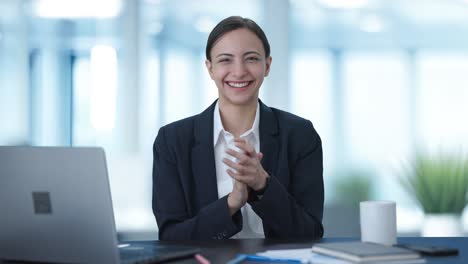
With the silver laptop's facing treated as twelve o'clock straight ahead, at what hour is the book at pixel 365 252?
The book is roughly at 2 o'clock from the silver laptop.

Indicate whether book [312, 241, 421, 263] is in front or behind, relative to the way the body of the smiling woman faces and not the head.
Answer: in front

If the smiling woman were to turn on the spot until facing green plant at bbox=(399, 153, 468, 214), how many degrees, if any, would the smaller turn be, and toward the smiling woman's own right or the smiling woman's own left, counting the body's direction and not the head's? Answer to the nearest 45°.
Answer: approximately 135° to the smiling woman's own left

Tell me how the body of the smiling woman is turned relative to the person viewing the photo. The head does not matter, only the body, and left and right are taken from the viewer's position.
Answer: facing the viewer

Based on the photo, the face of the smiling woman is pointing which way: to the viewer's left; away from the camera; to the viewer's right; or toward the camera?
toward the camera

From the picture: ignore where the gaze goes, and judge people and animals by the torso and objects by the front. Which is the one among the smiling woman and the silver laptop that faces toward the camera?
the smiling woman

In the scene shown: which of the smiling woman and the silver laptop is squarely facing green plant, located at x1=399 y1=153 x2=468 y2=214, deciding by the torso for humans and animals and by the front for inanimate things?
the silver laptop

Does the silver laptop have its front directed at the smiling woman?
yes

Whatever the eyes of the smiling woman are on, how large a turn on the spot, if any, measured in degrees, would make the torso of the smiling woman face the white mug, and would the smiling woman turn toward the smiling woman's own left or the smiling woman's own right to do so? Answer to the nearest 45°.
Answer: approximately 45° to the smiling woman's own left

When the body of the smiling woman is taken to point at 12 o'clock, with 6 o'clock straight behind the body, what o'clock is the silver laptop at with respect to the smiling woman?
The silver laptop is roughly at 1 o'clock from the smiling woman.

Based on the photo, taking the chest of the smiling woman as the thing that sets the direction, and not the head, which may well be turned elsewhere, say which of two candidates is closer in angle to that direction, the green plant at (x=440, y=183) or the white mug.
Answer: the white mug

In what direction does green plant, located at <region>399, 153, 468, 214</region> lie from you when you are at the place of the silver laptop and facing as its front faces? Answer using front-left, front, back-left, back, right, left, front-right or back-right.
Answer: front

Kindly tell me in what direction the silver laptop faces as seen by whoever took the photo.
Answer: facing away from the viewer and to the right of the viewer

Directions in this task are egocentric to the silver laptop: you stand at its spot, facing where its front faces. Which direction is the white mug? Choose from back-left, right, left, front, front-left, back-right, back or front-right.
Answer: front-right
